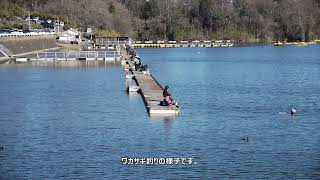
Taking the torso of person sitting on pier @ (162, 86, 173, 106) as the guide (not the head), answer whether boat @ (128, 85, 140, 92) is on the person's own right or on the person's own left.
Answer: on the person's own left

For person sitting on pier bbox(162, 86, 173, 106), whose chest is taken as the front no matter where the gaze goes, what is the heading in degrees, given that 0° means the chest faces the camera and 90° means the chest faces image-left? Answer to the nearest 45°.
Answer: approximately 270°
